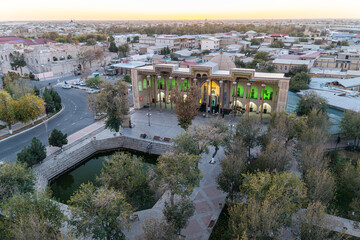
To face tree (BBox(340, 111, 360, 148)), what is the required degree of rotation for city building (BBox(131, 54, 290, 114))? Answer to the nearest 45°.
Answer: approximately 45° to its left

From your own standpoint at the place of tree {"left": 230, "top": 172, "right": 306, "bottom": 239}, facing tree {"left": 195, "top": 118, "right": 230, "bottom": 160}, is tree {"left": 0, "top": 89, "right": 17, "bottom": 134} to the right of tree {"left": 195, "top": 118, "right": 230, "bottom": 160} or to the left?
left

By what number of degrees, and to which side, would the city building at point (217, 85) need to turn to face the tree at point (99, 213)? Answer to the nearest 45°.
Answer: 0° — it already faces it

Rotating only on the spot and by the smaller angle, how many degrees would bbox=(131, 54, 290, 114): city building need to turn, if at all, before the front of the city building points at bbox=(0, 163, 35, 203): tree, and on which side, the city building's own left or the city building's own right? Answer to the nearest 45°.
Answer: approximately 45° to the city building's own right

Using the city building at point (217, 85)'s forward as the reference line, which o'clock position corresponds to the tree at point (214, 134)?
The tree is roughly at 12 o'clock from the city building.

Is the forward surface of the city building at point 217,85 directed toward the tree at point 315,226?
yes

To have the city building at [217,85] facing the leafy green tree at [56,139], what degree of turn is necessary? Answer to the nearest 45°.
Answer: approximately 45° to its right

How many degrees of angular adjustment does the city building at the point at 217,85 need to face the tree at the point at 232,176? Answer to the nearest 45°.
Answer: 0° — it already faces it

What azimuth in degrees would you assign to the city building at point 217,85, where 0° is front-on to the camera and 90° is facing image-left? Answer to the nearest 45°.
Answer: approximately 0°

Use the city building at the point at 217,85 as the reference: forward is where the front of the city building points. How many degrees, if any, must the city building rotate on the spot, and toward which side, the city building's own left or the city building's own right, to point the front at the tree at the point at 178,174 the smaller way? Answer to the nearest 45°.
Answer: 0° — it already faces it

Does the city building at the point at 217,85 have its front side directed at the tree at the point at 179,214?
yes

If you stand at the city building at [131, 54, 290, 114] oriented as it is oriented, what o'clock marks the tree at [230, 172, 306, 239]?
The tree is roughly at 12 o'clock from the city building.
